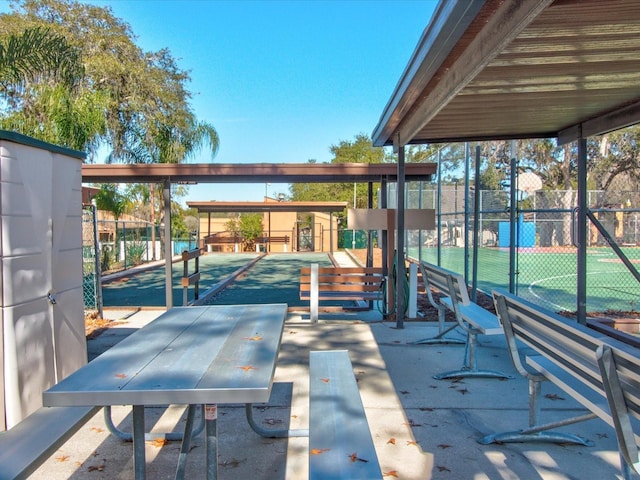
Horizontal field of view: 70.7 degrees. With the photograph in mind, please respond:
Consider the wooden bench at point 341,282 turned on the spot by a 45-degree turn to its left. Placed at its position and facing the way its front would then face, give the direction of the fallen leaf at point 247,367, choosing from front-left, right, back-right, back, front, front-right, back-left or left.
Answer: back-left

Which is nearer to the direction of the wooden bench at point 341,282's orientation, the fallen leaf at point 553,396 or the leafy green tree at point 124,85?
the leafy green tree

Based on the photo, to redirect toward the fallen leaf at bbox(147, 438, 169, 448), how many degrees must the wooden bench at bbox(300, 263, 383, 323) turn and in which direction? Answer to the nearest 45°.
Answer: approximately 180°

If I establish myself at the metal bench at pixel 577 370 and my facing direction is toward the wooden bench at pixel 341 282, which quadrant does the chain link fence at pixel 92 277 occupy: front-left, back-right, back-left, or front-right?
front-left

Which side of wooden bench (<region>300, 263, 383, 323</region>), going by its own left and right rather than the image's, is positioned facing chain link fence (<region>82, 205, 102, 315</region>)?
left

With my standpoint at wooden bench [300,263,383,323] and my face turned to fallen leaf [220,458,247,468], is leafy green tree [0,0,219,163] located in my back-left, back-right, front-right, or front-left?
back-right

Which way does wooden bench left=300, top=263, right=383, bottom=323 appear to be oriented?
away from the camera
